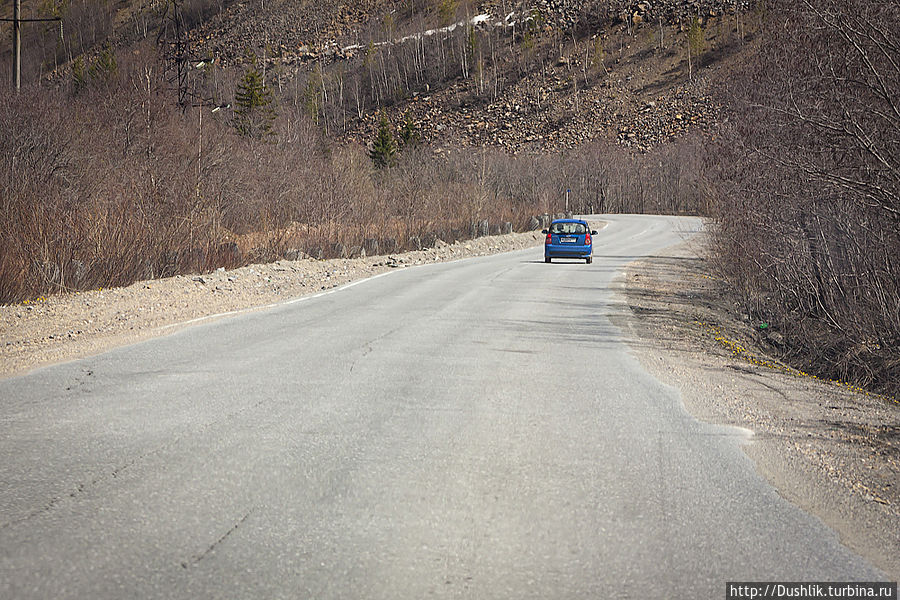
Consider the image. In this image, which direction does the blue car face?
away from the camera
